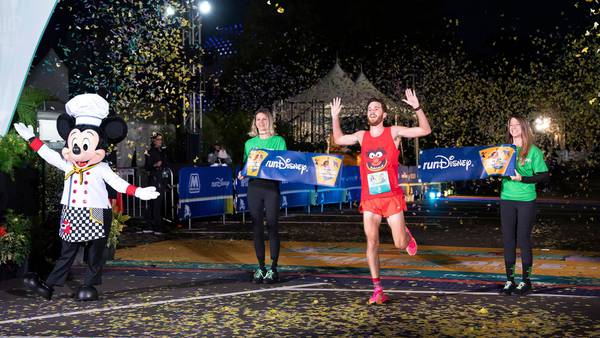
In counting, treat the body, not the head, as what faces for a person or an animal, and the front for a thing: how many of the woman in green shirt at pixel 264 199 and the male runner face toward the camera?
2

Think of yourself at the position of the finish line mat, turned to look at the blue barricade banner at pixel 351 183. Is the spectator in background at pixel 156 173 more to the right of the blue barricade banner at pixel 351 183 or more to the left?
left

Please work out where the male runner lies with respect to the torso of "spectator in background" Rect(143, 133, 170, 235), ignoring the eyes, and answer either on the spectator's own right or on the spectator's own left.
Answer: on the spectator's own left

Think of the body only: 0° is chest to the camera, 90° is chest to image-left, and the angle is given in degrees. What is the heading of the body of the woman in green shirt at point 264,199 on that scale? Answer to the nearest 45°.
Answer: approximately 0°

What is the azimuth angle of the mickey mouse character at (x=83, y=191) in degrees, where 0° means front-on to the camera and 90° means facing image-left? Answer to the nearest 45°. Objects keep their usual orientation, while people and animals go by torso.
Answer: approximately 45°

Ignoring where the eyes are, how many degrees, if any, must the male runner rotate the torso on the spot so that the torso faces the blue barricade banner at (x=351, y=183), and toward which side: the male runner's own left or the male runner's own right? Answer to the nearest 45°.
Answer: approximately 180°

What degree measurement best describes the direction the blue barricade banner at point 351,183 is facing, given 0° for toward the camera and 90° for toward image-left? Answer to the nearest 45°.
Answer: approximately 0°
